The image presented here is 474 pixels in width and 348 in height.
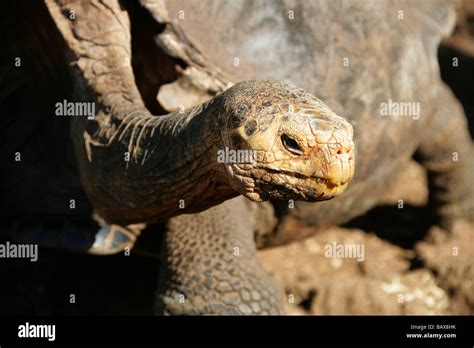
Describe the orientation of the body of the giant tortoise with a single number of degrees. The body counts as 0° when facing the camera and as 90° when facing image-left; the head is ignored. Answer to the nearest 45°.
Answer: approximately 45°
